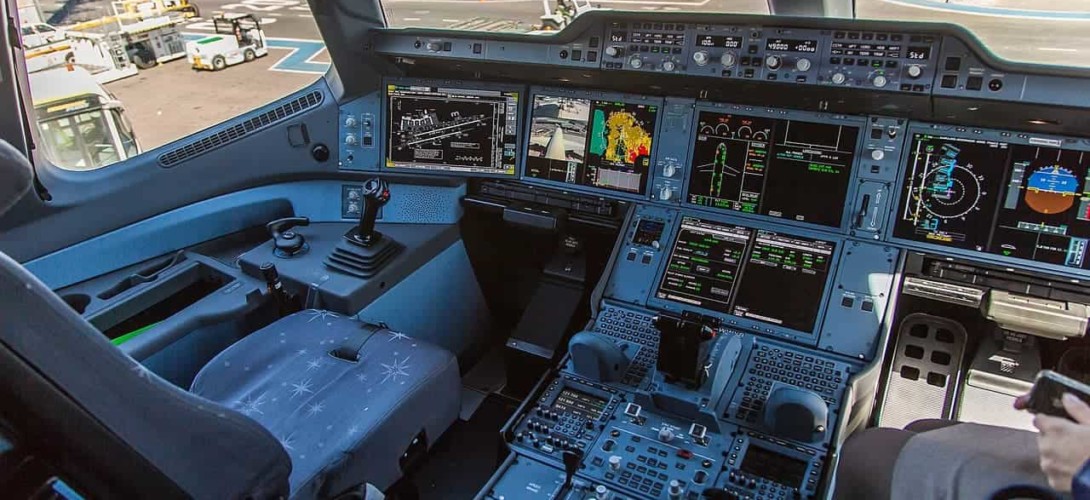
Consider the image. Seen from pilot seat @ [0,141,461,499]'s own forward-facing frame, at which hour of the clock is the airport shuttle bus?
The airport shuttle bus is roughly at 10 o'clock from the pilot seat.

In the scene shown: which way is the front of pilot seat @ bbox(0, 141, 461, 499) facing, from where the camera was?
facing away from the viewer and to the right of the viewer
